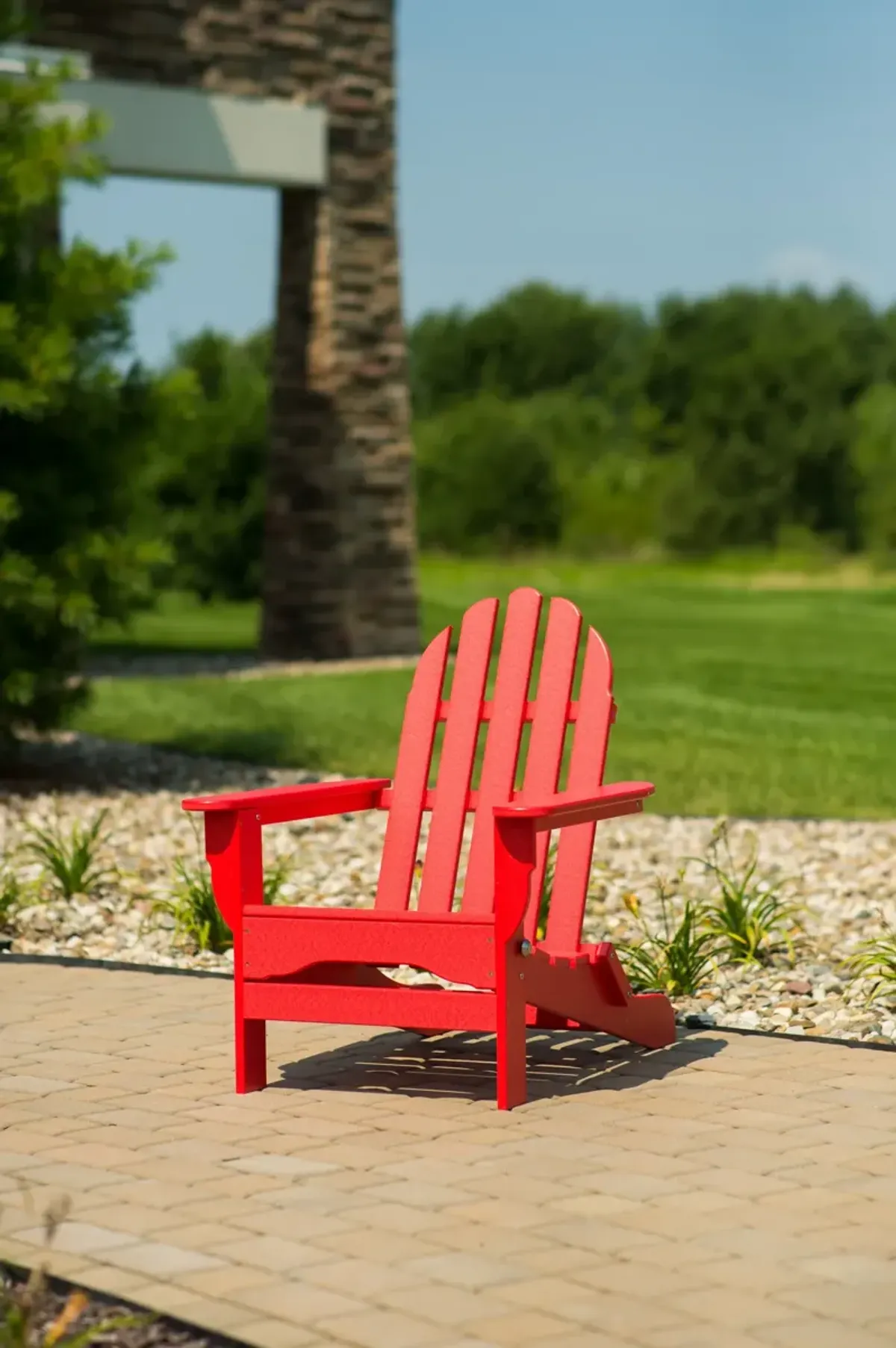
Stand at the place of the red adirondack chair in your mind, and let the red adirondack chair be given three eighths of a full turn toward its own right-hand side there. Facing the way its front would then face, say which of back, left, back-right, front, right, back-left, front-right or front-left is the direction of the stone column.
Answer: front

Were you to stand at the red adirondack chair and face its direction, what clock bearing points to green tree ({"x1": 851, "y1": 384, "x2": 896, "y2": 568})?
The green tree is roughly at 5 o'clock from the red adirondack chair.

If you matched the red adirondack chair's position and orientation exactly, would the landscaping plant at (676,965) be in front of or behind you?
behind

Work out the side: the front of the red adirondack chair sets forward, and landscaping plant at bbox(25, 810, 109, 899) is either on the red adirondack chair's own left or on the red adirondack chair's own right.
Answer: on the red adirondack chair's own right

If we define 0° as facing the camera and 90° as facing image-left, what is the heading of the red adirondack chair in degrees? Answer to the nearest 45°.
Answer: approximately 45°

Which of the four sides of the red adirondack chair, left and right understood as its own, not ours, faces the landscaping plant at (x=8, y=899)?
right

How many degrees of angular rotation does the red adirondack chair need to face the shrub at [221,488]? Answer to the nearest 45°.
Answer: approximately 135° to its right

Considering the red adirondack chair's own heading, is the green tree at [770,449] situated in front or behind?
behind

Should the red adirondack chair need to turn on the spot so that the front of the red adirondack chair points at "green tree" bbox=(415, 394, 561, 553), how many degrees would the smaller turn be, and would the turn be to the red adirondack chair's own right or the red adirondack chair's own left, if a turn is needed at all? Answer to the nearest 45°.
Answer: approximately 135° to the red adirondack chair's own right
